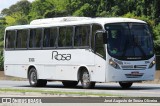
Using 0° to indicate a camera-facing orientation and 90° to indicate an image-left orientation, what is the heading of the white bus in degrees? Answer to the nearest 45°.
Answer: approximately 315°
